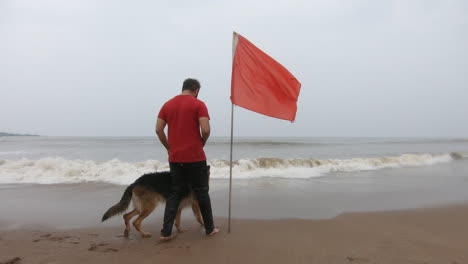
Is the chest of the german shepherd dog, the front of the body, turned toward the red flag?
yes

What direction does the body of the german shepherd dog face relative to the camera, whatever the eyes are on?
to the viewer's right
